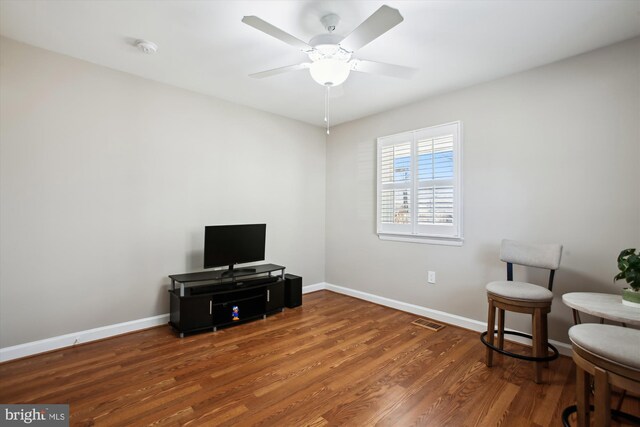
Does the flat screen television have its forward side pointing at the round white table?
yes

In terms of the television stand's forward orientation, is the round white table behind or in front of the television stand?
in front

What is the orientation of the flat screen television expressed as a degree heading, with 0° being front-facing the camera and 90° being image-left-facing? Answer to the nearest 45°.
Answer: approximately 315°

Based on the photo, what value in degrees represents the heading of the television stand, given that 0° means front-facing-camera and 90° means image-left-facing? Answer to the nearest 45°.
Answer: approximately 315°

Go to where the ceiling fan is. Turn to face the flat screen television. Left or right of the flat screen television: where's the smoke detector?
left

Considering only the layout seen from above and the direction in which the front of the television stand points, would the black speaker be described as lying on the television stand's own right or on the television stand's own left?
on the television stand's own left
